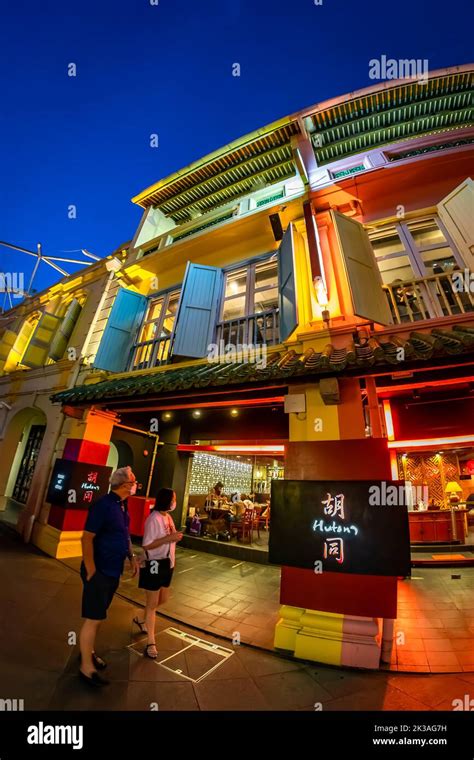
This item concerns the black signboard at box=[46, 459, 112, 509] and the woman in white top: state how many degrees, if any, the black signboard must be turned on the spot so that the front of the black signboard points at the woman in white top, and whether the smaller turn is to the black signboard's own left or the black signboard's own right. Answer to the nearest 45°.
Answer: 0° — it already faces them

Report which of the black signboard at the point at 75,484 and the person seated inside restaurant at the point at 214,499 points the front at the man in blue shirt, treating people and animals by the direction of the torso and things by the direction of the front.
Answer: the black signboard

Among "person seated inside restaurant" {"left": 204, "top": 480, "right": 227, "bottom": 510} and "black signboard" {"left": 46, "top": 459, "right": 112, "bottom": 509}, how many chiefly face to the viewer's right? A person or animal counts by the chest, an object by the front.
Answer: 1

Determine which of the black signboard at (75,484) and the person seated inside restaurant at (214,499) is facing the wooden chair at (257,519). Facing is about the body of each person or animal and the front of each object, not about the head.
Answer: the person seated inside restaurant

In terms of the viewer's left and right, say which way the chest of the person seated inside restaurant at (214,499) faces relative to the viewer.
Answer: facing to the right of the viewer

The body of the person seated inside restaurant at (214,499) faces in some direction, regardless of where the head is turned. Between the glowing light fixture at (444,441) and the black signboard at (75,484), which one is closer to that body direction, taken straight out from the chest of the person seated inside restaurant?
the glowing light fixture

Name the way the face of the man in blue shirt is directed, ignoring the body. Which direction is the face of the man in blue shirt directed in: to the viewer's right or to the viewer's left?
to the viewer's right

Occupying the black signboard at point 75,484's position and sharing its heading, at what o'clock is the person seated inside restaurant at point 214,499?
The person seated inside restaurant is roughly at 8 o'clock from the black signboard.

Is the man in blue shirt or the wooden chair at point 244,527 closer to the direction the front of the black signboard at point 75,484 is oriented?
the man in blue shirt

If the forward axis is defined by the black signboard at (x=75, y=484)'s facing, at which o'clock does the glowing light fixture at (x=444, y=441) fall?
The glowing light fixture is roughly at 10 o'clock from the black signboard.

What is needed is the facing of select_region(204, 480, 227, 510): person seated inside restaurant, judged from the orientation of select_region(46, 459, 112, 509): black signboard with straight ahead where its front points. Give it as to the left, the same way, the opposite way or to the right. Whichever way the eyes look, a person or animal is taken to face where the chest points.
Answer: to the left

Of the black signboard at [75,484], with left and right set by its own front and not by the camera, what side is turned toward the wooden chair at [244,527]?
left

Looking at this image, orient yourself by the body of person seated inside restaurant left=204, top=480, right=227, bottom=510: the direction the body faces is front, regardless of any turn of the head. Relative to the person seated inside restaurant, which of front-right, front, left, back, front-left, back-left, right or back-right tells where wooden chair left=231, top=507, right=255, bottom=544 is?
front-right

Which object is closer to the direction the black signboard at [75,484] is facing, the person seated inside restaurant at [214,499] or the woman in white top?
the woman in white top
